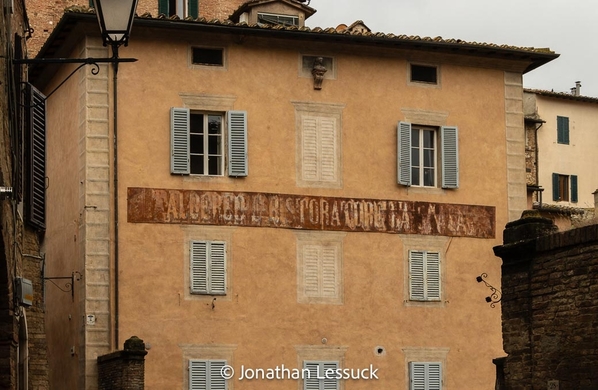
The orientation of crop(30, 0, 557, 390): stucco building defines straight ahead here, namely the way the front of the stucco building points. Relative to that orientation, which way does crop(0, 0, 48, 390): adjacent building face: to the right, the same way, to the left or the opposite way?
to the left

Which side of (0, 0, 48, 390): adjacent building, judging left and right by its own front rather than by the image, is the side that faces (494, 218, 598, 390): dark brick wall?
front

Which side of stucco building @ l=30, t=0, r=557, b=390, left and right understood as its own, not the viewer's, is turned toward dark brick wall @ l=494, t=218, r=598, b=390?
front

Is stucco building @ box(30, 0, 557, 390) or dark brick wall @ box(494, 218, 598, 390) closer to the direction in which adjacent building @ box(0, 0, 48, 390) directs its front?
the dark brick wall

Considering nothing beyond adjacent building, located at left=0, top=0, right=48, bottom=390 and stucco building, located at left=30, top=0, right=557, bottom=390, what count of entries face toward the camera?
1

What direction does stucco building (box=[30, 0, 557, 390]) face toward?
toward the camera

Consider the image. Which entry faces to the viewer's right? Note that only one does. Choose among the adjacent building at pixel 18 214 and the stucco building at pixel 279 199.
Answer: the adjacent building

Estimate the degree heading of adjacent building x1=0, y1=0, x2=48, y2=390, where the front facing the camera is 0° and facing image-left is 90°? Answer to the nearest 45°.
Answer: approximately 270°

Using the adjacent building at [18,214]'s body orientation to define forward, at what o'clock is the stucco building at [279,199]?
The stucco building is roughly at 10 o'clock from the adjacent building.
